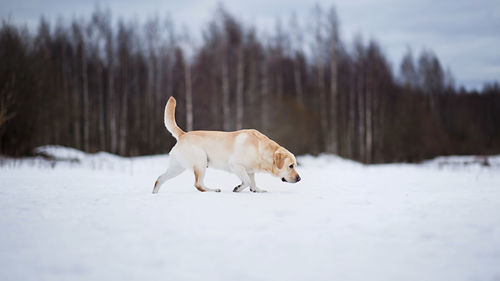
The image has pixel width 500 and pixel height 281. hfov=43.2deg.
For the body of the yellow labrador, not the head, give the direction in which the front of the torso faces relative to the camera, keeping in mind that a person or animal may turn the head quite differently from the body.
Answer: to the viewer's right
